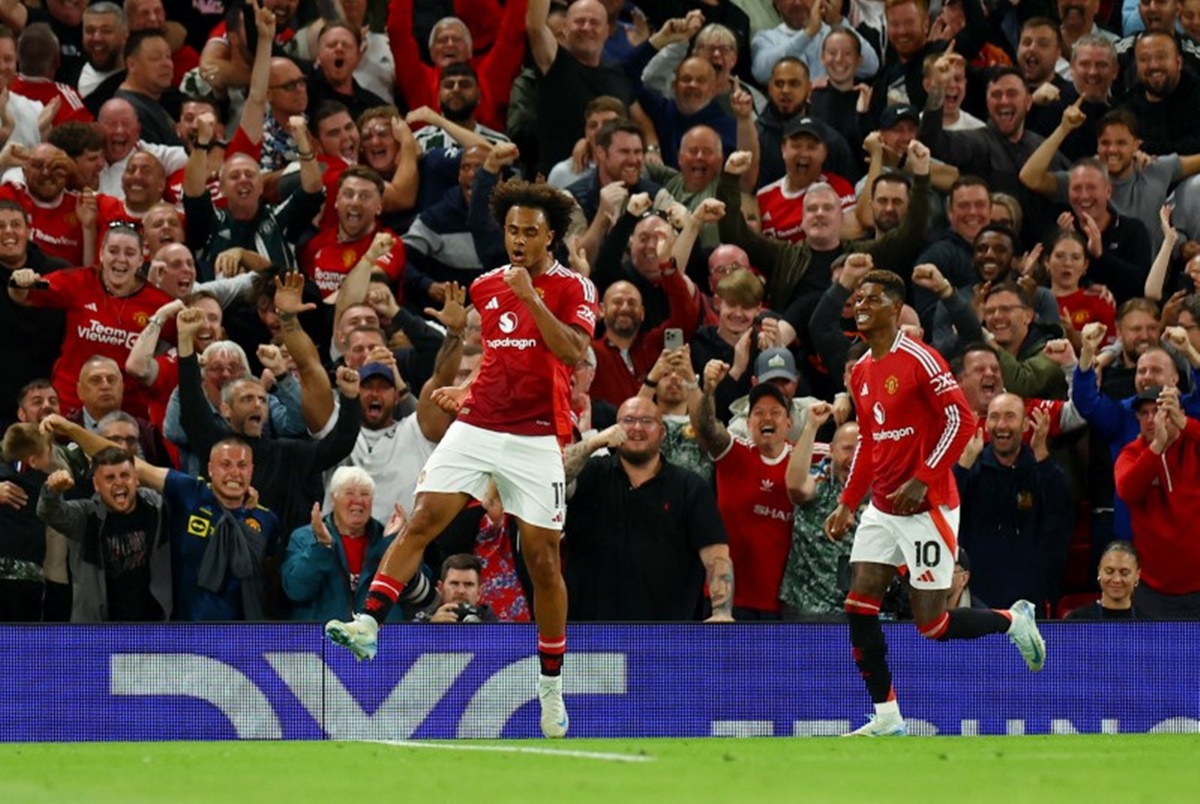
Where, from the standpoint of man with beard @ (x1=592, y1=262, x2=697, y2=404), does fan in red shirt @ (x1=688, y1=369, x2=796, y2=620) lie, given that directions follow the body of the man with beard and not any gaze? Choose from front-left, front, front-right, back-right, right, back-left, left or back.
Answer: front-left

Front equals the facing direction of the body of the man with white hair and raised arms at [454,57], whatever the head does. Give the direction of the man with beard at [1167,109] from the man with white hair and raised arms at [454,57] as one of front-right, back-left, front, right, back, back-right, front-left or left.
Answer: left

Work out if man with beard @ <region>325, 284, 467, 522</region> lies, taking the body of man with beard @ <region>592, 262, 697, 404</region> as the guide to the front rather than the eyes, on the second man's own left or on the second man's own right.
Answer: on the second man's own right

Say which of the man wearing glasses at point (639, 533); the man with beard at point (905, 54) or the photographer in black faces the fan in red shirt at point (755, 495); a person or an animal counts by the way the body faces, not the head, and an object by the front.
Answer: the man with beard

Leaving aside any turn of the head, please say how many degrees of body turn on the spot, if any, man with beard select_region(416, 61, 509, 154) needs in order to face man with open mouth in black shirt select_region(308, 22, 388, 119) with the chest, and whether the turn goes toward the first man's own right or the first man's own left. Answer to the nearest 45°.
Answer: approximately 135° to the first man's own right

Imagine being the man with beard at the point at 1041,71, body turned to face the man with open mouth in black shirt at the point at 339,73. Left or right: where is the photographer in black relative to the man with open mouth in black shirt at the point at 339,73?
left

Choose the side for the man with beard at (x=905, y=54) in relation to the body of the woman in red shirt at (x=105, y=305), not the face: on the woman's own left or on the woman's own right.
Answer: on the woman's own left

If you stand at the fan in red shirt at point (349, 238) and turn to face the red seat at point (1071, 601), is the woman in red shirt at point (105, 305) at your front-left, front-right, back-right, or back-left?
back-right

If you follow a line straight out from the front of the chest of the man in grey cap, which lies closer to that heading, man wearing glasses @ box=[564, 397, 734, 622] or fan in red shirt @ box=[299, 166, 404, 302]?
the man wearing glasses

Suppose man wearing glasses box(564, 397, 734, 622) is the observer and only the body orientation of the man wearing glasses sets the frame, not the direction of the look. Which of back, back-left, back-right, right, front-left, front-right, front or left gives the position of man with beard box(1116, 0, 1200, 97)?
back-left

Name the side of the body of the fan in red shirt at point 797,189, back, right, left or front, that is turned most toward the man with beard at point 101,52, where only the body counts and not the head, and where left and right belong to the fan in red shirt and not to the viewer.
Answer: right

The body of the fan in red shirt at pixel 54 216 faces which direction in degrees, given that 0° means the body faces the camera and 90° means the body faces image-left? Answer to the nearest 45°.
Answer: approximately 0°
